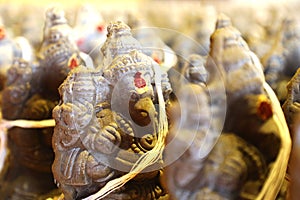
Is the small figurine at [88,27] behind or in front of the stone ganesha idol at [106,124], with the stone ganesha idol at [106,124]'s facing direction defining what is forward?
behind

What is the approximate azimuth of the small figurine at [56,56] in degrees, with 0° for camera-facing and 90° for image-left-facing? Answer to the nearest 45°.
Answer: approximately 315°

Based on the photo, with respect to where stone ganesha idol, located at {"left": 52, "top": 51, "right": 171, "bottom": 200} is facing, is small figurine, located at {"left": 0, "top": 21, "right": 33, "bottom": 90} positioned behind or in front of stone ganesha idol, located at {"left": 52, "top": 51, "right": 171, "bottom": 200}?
behind
